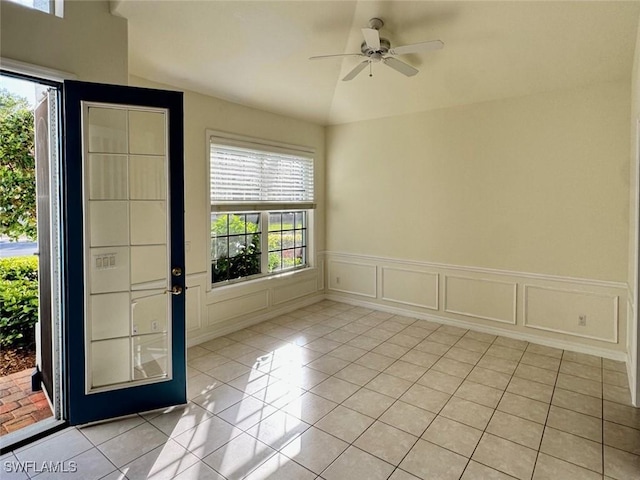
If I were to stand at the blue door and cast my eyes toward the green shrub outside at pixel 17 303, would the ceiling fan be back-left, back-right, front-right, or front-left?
back-right

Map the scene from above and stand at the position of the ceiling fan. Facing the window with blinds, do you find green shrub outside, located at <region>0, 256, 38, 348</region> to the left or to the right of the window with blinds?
left

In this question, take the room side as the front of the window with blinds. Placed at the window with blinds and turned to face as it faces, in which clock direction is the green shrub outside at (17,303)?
The green shrub outside is roughly at 4 o'clock from the window with blinds.

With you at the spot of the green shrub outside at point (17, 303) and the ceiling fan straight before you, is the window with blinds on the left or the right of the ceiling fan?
left

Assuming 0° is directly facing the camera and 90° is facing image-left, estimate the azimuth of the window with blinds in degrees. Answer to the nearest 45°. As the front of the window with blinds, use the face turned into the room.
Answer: approximately 315°

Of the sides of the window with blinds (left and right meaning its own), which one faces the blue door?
right

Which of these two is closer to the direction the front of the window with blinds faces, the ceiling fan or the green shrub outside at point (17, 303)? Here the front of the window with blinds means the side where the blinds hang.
the ceiling fan

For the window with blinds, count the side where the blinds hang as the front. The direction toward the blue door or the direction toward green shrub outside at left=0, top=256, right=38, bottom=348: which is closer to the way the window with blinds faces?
the blue door

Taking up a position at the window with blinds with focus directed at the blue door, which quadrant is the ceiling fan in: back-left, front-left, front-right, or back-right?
front-left

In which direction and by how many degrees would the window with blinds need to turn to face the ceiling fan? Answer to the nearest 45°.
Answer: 0° — it already faces it

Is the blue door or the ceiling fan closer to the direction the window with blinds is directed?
the ceiling fan
